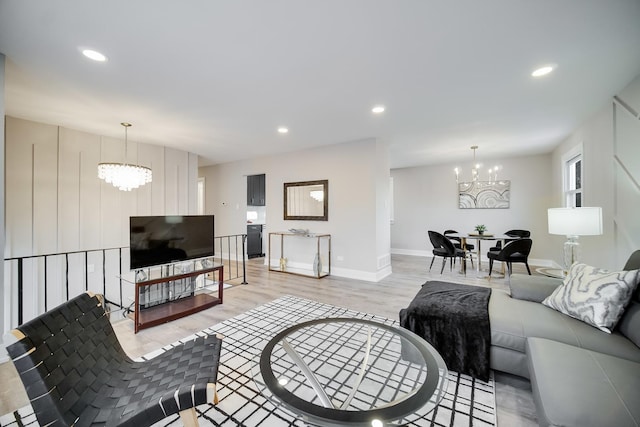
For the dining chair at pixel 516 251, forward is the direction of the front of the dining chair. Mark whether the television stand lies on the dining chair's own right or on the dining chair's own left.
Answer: on the dining chair's own left

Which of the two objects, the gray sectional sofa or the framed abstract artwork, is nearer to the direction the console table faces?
the gray sectional sofa

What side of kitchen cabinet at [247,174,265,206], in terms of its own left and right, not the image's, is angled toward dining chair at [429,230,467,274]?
left

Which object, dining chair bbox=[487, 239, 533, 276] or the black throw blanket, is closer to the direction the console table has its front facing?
the black throw blanket

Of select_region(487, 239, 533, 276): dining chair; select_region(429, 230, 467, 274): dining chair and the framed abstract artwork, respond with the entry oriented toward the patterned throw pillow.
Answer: the framed abstract artwork

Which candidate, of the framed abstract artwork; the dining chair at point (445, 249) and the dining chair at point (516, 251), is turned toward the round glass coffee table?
the framed abstract artwork

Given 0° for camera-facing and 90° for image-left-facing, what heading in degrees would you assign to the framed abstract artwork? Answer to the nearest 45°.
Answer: approximately 0°

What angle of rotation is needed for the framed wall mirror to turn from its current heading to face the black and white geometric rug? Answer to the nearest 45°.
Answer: approximately 45° to its left

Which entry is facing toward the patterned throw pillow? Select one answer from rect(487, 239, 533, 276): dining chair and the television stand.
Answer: the television stand

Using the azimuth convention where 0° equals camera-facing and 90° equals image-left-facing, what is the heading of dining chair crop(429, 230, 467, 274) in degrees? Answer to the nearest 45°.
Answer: approximately 225°

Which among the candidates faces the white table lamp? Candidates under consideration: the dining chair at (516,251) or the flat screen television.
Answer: the flat screen television
